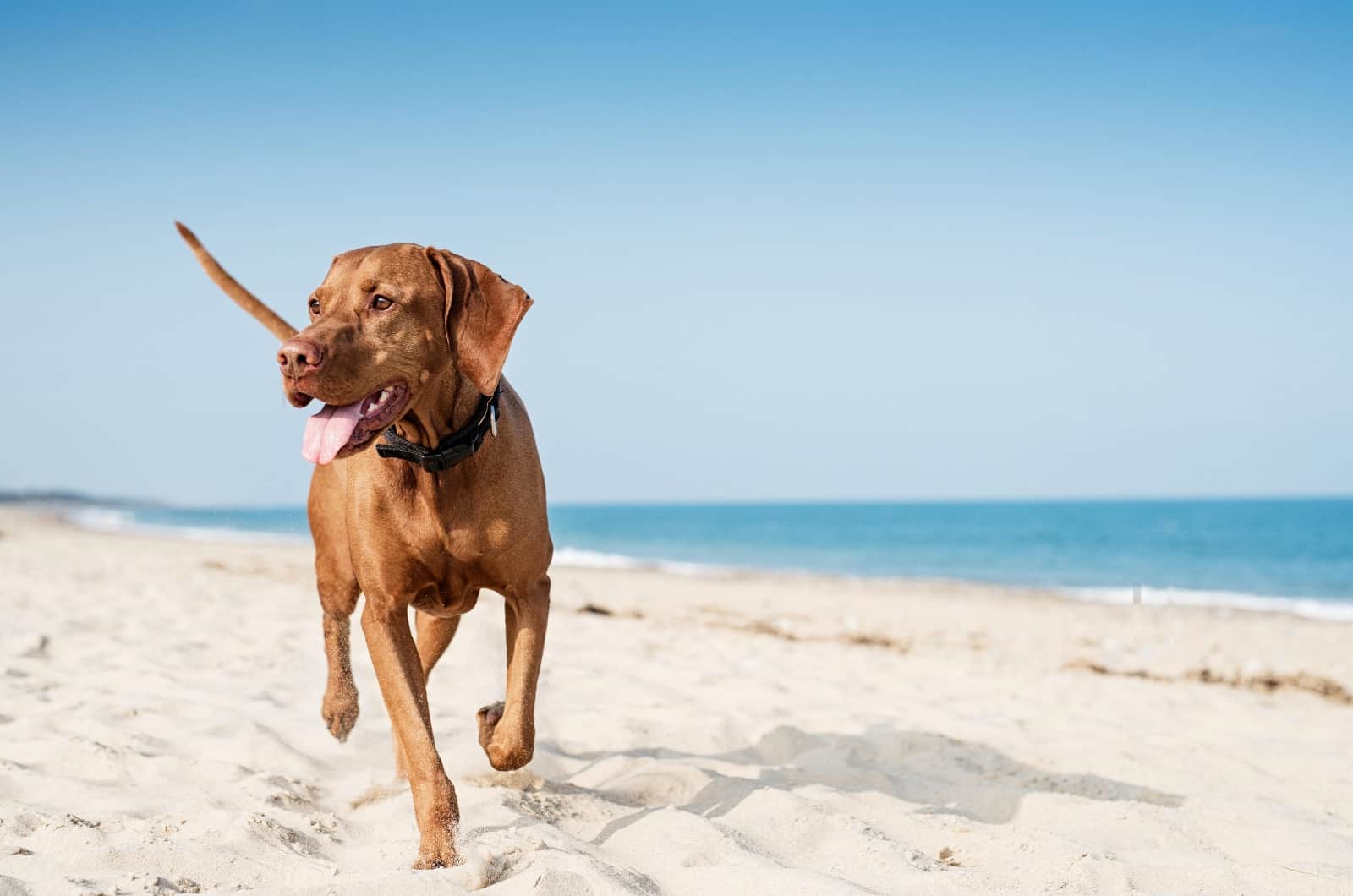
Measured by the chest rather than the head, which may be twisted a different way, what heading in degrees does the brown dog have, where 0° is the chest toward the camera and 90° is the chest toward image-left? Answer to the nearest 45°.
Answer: approximately 0°
